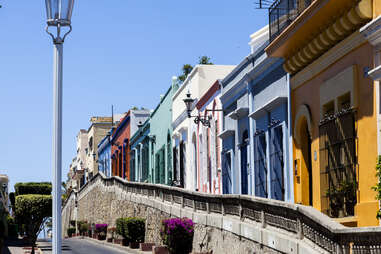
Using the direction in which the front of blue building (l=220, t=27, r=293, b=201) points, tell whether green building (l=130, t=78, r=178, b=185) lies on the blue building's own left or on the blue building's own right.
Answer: on the blue building's own right

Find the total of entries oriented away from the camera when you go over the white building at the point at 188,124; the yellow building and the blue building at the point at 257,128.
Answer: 0

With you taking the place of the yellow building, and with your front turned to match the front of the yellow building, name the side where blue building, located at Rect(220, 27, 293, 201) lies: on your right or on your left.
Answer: on your right

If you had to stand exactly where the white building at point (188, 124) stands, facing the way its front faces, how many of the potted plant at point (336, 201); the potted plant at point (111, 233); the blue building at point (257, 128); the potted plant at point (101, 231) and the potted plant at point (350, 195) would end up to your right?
2

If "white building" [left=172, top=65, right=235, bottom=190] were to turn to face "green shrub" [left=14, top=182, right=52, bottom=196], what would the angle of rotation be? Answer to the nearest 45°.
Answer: approximately 45° to its right

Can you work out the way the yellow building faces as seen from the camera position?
facing the viewer and to the left of the viewer

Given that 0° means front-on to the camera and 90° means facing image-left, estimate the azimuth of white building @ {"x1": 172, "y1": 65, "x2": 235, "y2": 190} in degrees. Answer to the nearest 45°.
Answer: approximately 45°

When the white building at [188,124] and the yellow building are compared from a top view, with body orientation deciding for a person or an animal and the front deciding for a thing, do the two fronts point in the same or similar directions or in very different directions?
same or similar directions

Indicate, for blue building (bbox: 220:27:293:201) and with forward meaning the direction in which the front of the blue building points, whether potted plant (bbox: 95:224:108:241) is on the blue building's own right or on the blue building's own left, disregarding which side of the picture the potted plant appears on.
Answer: on the blue building's own right

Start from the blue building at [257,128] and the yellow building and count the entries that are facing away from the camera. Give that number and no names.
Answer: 0

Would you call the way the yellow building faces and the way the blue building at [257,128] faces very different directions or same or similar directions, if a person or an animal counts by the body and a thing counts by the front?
same or similar directions
